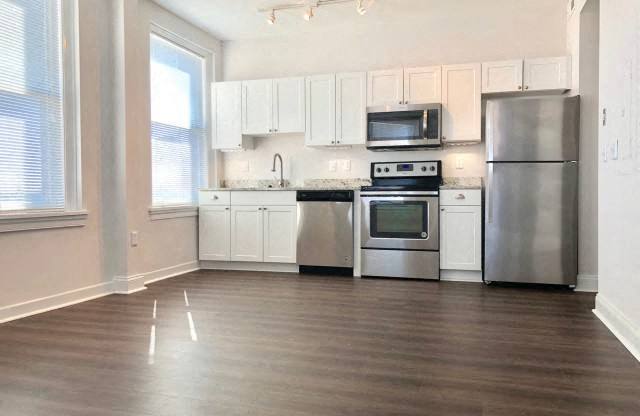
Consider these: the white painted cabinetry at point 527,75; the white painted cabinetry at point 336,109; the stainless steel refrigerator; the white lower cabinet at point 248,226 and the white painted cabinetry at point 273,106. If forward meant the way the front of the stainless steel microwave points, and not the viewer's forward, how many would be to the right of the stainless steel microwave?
3

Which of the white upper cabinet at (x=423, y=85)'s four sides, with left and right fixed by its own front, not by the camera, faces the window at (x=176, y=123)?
right

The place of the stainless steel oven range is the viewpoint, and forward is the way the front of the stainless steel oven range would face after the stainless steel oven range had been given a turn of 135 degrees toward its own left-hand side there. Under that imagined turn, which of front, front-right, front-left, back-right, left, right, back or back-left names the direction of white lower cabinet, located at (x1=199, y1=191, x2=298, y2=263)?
back-left

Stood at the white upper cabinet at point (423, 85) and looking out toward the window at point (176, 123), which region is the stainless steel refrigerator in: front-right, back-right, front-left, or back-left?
back-left

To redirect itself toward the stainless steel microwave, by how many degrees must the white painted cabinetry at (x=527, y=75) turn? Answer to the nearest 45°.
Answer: approximately 90° to its right

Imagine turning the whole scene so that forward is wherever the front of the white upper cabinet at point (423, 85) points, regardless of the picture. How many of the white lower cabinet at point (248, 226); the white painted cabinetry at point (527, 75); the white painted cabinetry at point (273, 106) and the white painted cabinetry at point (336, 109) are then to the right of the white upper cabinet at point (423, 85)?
3

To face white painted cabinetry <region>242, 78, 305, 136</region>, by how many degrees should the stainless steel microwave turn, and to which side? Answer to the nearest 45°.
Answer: approximately 90° to its right

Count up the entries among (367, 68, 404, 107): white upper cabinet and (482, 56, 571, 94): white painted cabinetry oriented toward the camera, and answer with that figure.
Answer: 2

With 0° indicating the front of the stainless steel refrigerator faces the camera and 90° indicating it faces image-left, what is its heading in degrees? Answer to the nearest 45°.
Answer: approximately 0°
